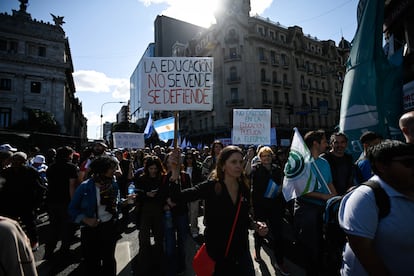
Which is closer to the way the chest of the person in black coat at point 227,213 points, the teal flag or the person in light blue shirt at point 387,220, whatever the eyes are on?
the person in light blue shirt

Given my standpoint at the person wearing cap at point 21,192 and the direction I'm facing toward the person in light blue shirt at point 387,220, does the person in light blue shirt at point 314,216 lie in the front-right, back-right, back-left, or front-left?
front-left

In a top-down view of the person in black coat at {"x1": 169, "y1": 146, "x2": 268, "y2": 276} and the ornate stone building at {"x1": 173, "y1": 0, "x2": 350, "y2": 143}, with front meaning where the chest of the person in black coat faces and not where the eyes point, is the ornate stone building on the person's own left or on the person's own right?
on the person's own left

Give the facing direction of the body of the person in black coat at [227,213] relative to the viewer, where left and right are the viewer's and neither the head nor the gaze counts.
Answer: facing the viewer and to the right of the viewer

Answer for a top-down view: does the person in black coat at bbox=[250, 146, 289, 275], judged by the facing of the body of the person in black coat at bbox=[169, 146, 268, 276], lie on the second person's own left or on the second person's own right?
on the second person's own left

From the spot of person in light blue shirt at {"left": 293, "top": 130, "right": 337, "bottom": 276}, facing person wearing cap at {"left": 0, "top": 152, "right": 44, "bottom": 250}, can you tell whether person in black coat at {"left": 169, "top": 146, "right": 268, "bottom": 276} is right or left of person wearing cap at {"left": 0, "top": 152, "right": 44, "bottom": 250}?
left

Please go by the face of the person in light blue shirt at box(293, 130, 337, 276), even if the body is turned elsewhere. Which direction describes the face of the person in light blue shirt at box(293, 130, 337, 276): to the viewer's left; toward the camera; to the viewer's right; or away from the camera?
to the viewer's right

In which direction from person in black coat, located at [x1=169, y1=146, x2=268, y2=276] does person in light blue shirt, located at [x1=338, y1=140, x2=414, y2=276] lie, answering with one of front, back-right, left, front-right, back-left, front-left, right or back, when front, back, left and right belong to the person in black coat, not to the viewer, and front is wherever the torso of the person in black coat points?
front
